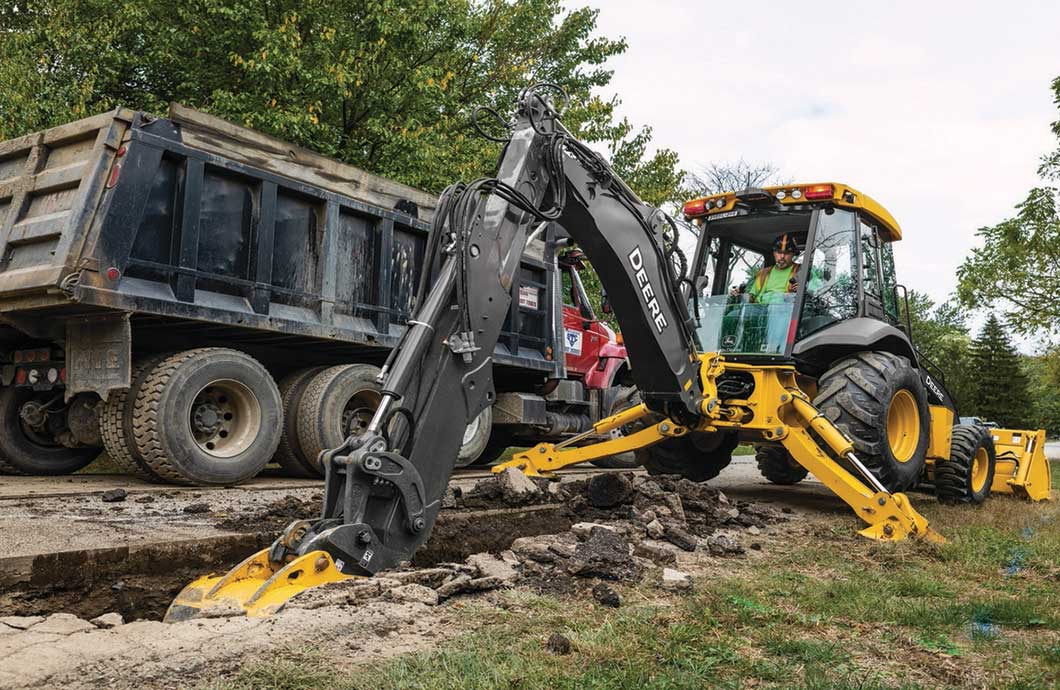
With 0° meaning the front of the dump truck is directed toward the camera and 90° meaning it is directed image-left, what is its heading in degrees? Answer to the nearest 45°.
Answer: approximately 225°

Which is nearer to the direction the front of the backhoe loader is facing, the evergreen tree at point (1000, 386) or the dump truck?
the evergreen tree

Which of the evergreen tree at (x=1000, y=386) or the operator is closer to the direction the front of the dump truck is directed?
the evergreen tree

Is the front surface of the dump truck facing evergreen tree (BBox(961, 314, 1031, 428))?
yes

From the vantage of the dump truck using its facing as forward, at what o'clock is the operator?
The operator is roughly at 2 o'clock from the dump truck.

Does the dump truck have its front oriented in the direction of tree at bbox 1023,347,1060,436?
yes

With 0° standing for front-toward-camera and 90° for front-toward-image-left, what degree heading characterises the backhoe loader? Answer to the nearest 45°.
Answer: approximately 225°

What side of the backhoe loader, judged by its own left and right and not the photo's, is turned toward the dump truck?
left
